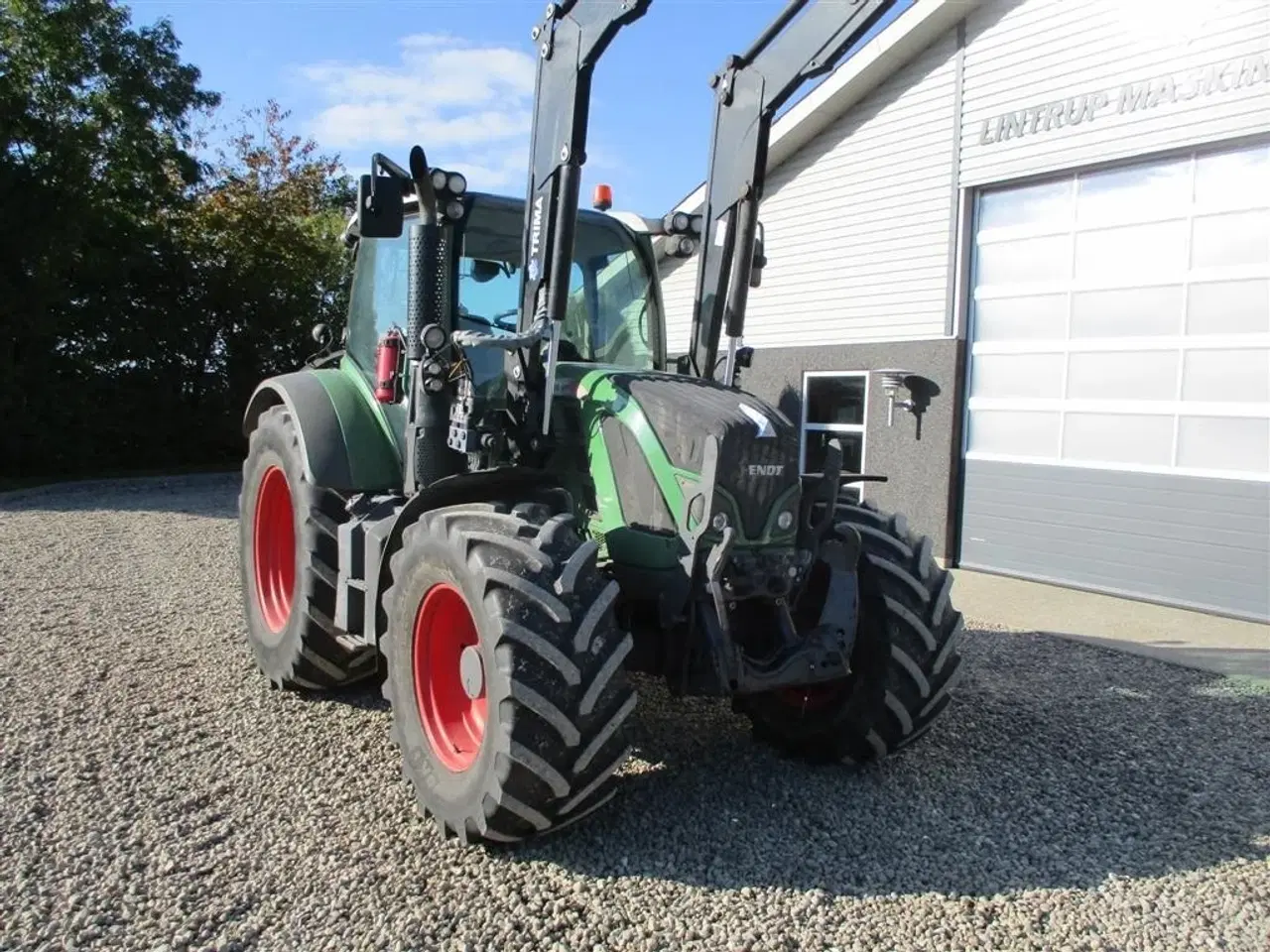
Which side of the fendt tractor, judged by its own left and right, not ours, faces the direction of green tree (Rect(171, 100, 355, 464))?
back

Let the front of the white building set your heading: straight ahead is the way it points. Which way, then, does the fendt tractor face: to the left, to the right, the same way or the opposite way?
to the left

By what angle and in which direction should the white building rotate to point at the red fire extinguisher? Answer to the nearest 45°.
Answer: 0° — it already faces it

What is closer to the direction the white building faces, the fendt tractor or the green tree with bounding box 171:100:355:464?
the fendt tractor

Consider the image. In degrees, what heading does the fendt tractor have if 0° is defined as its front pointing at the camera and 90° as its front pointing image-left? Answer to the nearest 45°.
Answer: approximately 315°

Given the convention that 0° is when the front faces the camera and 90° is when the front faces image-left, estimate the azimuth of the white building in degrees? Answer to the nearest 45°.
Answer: approximately 45°

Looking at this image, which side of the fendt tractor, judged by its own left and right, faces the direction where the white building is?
left
